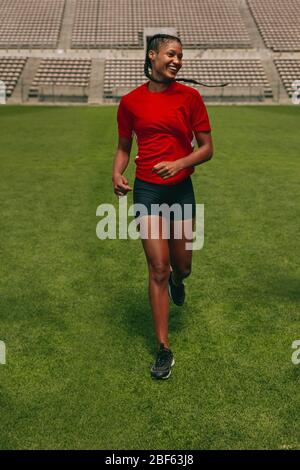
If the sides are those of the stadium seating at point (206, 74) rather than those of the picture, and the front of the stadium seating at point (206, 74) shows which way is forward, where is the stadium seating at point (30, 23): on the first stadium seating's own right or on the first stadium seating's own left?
on the first stadium seating's own right

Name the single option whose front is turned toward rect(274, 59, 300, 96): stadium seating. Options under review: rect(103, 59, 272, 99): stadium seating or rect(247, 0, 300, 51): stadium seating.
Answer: rect(247, 0, 300, 51): stadium seating

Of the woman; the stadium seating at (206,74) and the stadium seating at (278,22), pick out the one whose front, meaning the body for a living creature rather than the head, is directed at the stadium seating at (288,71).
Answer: the stadium seating at (278,22)

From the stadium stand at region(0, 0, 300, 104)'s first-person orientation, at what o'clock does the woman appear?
The woman is roughly at 12 o'clock from the stadium stand.

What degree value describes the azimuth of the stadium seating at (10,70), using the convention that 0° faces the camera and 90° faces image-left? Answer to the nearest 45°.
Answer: approximately 0°

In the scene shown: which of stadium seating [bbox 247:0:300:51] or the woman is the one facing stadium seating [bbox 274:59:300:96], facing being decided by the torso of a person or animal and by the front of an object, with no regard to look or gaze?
stadium seating [bbox 247:0:300:51]

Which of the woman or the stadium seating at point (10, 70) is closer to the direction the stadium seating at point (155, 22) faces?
the woman
